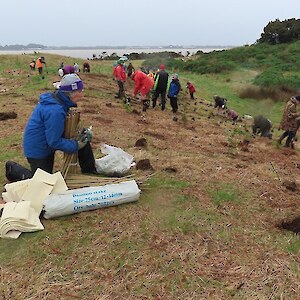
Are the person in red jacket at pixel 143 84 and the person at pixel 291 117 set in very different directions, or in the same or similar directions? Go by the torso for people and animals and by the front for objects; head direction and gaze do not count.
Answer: very different directions

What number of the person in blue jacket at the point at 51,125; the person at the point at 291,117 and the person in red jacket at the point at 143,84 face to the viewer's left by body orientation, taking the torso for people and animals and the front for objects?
1

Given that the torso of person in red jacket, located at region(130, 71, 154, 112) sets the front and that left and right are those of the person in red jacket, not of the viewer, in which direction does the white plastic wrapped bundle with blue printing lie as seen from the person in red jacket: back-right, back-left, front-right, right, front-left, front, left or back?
left

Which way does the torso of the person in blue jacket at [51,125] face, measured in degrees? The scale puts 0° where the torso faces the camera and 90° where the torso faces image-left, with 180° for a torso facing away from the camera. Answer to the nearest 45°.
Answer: approximately 270°

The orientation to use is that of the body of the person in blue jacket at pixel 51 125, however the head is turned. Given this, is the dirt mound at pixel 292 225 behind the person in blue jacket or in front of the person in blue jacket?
in front

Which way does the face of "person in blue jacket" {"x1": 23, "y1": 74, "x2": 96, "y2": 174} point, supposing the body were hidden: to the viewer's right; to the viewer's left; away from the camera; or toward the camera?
to the viewer's right
